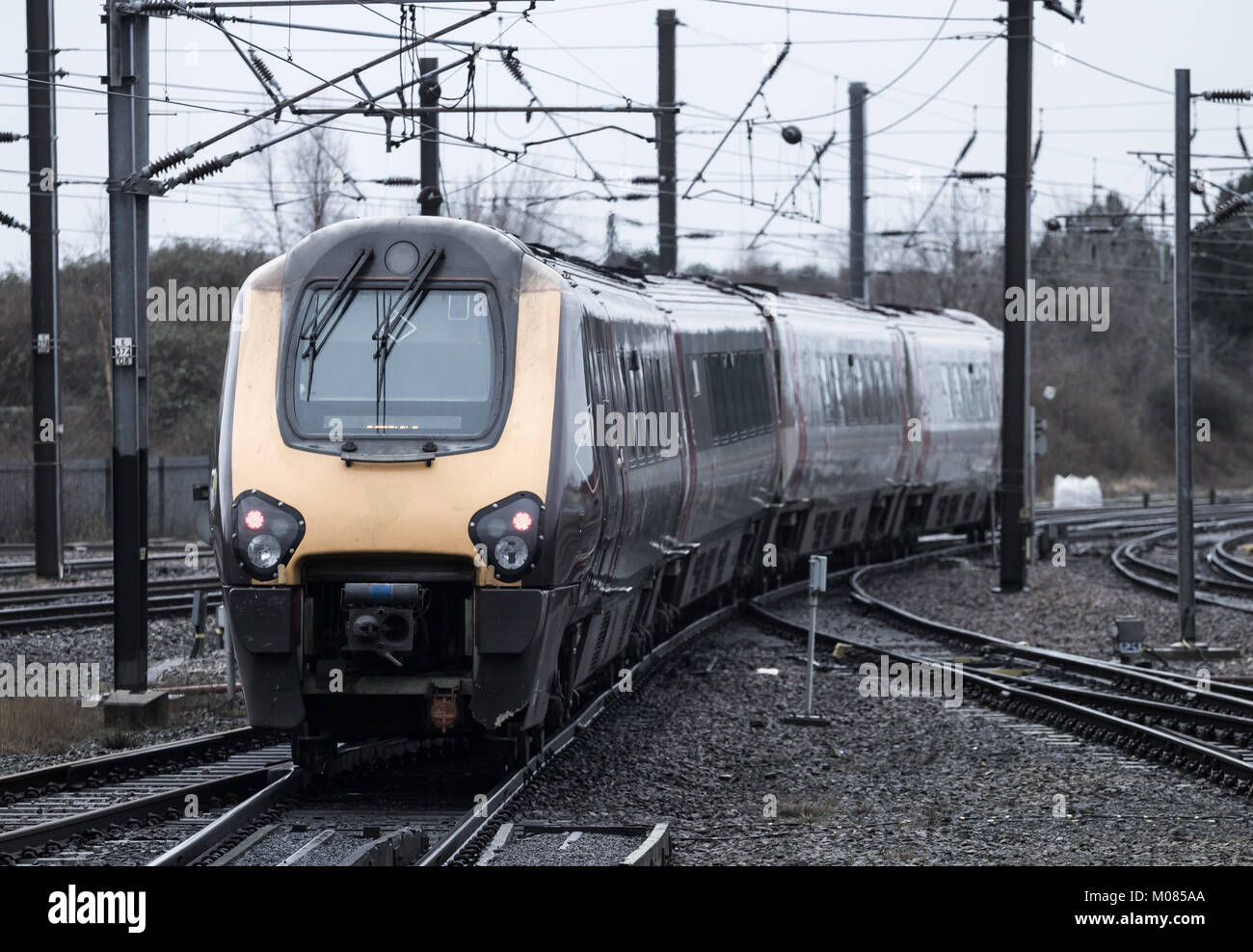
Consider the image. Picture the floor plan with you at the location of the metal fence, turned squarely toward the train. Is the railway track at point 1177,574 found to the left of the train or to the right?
left

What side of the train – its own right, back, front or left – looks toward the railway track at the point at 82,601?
right

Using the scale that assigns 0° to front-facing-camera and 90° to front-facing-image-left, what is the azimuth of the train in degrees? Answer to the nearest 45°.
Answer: approximately 45°

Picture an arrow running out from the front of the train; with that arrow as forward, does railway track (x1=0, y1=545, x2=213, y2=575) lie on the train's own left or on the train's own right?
on the train's own right

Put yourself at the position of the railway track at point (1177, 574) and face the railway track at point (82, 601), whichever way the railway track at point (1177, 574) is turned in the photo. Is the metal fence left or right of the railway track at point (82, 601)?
right

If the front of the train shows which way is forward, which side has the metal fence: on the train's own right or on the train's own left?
on the train's own right
